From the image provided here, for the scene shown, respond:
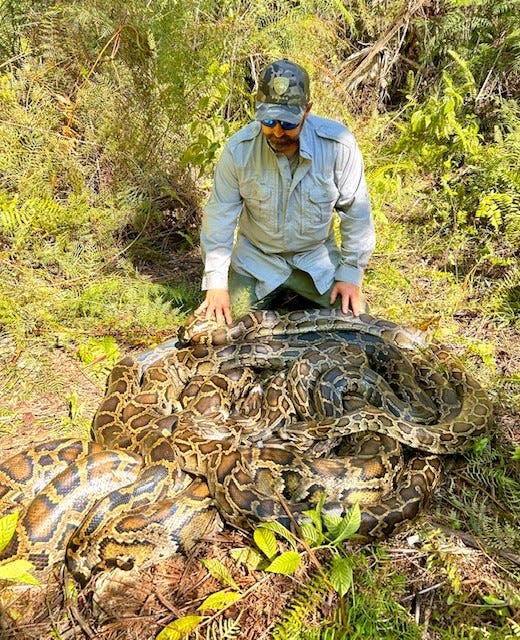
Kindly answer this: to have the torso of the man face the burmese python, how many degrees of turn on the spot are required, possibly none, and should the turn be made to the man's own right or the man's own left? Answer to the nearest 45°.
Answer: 0° — they already face it

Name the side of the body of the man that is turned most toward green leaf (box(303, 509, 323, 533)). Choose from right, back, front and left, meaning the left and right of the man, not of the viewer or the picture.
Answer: front

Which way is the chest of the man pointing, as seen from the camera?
toward the camera

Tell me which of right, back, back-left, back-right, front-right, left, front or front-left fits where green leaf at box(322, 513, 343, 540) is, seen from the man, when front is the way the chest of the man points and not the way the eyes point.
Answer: front
